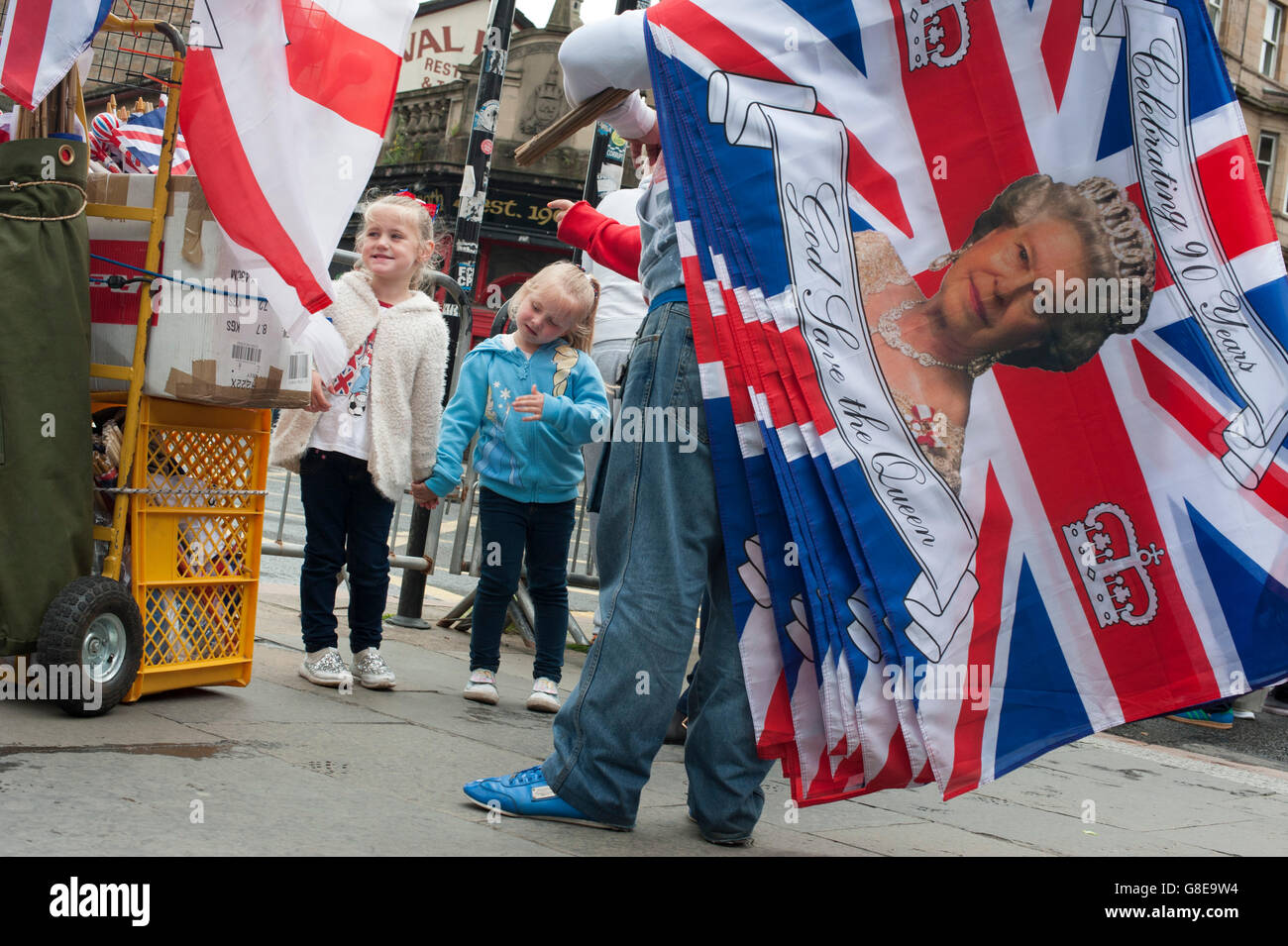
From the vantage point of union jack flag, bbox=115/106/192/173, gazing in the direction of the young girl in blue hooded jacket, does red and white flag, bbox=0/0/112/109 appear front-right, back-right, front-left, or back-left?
back-right

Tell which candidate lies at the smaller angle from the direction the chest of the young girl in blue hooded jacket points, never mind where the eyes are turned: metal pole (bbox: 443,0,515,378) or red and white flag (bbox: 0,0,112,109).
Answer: the red and white flag

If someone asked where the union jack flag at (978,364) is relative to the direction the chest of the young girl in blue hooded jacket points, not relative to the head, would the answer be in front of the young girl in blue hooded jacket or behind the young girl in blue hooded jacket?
in front

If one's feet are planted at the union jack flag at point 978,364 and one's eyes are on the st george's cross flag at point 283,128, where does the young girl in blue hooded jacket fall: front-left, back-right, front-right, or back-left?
front-right

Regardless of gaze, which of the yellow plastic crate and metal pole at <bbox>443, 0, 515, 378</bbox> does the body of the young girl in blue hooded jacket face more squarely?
the yellow plastic crate

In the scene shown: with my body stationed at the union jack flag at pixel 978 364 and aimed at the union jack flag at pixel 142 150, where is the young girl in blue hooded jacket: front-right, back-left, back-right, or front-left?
front-right

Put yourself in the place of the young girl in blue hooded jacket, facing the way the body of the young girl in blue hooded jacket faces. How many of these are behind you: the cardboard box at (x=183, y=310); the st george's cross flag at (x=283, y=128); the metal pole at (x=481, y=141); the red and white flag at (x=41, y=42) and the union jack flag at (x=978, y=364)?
1

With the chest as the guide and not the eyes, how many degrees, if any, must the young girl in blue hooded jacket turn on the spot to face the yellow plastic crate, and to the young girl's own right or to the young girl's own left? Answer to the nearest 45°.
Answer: approximately 45° to the young girl's own right

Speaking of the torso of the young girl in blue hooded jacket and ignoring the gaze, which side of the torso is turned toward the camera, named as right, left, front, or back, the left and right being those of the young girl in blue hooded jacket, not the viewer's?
front

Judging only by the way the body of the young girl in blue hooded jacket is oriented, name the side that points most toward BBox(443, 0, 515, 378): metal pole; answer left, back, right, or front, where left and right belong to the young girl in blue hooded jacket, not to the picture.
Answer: back

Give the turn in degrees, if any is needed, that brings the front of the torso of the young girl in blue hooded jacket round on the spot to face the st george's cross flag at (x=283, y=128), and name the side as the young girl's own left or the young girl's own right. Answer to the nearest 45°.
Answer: approximately 45° to the young girl's own right
